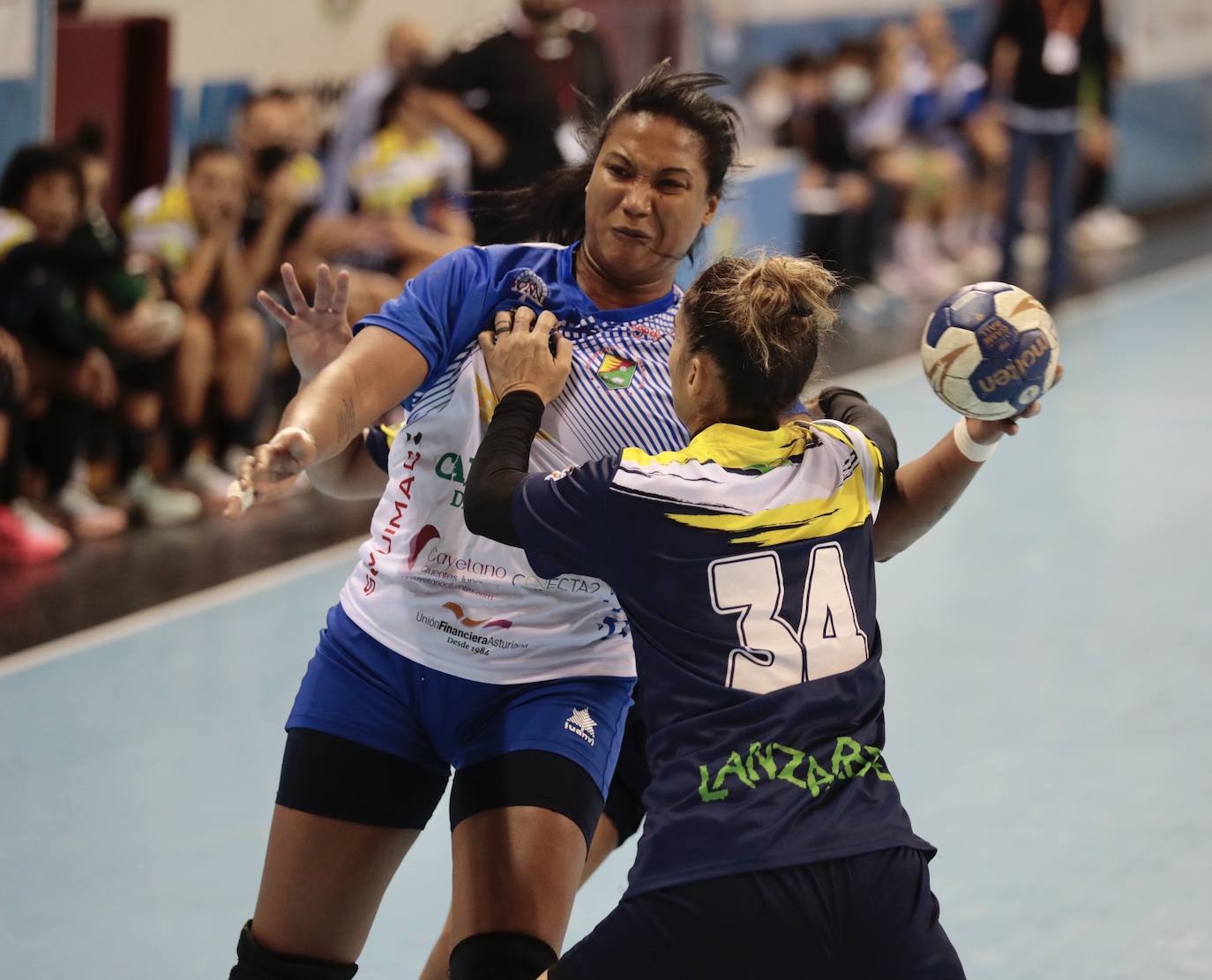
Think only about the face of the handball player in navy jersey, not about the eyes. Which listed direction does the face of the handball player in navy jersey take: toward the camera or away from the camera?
away from the camera

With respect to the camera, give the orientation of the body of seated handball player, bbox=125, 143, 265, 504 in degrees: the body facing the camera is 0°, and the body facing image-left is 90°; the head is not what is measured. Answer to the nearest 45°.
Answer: approximately 315°

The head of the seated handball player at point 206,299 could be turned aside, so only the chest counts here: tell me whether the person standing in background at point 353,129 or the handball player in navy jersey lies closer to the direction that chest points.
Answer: the handball player in navy jersey

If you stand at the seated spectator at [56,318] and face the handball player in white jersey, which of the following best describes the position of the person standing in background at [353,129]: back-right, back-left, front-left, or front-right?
back-left

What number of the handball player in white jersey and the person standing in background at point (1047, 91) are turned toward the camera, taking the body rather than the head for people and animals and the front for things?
2

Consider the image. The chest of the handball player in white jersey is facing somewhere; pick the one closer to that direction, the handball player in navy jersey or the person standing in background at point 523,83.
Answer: the handball player in navy jersey

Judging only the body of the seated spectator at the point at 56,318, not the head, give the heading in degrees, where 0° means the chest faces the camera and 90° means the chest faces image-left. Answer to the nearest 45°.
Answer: approximately 315°
